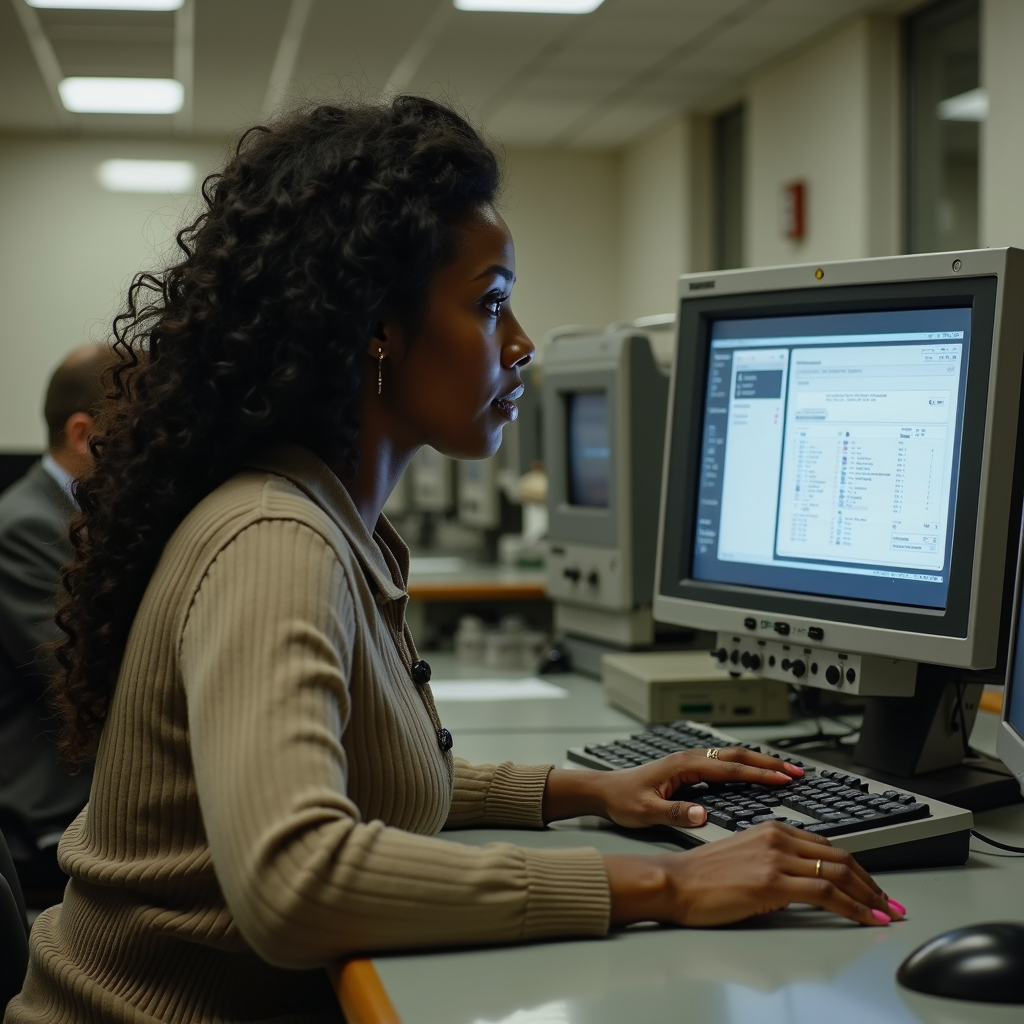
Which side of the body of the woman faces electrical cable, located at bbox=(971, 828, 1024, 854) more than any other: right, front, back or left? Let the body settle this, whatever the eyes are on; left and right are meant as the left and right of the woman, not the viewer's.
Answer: front

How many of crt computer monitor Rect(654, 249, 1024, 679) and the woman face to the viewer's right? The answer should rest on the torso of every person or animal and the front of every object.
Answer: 1

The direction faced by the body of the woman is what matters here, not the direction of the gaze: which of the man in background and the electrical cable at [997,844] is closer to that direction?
the electrical cable

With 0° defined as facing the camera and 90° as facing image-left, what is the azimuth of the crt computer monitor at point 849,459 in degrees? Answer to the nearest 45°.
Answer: approximately 45°

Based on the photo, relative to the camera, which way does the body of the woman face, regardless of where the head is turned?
to the viewer's right

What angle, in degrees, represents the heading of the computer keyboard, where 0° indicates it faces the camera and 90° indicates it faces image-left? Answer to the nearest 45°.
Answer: approximately 45°

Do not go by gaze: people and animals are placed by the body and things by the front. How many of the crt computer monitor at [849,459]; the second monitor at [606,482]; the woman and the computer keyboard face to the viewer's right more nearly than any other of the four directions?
1

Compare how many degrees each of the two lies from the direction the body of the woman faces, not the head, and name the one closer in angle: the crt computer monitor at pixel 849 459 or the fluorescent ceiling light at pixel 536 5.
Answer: the crt computer monitor

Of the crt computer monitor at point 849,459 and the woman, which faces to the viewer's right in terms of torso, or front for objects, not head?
the woman

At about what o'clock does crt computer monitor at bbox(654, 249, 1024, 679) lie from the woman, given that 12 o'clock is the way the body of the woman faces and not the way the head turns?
The crt computer monitor is roughly at 11 o'clock from the woman.

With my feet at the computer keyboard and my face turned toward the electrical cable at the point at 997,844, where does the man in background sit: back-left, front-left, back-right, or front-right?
back-left

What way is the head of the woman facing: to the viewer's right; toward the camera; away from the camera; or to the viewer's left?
to the viewer's right
